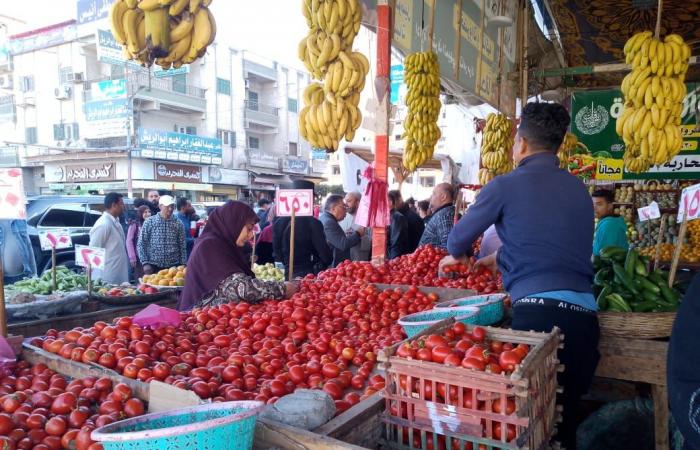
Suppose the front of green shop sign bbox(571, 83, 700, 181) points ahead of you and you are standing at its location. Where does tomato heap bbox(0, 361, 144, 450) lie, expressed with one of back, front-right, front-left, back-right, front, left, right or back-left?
front

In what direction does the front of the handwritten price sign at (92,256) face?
toward the camera

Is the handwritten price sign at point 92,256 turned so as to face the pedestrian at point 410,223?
no

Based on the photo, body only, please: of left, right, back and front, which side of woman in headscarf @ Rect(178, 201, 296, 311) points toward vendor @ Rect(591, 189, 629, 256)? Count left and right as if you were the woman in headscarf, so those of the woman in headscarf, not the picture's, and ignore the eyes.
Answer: front

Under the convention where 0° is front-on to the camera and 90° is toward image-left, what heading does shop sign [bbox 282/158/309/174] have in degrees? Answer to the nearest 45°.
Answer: approximately 0°

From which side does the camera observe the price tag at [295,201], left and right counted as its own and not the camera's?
front

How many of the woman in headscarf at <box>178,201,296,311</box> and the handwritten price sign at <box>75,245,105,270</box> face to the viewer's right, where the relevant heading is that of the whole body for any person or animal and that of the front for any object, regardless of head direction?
1

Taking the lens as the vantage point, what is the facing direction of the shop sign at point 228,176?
facing the viewer

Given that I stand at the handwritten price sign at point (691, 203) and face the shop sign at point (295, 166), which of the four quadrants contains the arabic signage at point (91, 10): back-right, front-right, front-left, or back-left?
front-left

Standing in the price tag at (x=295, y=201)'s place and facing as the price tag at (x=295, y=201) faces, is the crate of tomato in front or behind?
in front

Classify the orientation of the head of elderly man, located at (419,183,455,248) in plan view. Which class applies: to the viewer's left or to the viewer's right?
to the viewer's left

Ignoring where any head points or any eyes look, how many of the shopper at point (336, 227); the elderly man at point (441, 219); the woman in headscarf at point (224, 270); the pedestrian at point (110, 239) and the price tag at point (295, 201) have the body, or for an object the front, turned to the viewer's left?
1

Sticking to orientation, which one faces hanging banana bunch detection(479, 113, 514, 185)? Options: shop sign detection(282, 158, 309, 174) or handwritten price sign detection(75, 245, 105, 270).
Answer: the shop sign

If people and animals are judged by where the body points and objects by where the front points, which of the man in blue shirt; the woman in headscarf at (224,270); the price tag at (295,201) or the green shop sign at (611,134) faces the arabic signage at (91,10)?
the man in blue shirt

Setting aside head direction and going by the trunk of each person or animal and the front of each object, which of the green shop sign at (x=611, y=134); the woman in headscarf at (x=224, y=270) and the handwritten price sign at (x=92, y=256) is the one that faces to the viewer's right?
the woman in headscarf

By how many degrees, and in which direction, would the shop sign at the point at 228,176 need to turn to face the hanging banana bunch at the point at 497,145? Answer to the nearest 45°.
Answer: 0° — it already faces it

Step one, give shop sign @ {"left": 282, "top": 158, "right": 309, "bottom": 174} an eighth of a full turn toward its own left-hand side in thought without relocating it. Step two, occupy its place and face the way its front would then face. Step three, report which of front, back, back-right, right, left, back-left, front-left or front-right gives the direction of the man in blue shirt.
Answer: front-right
